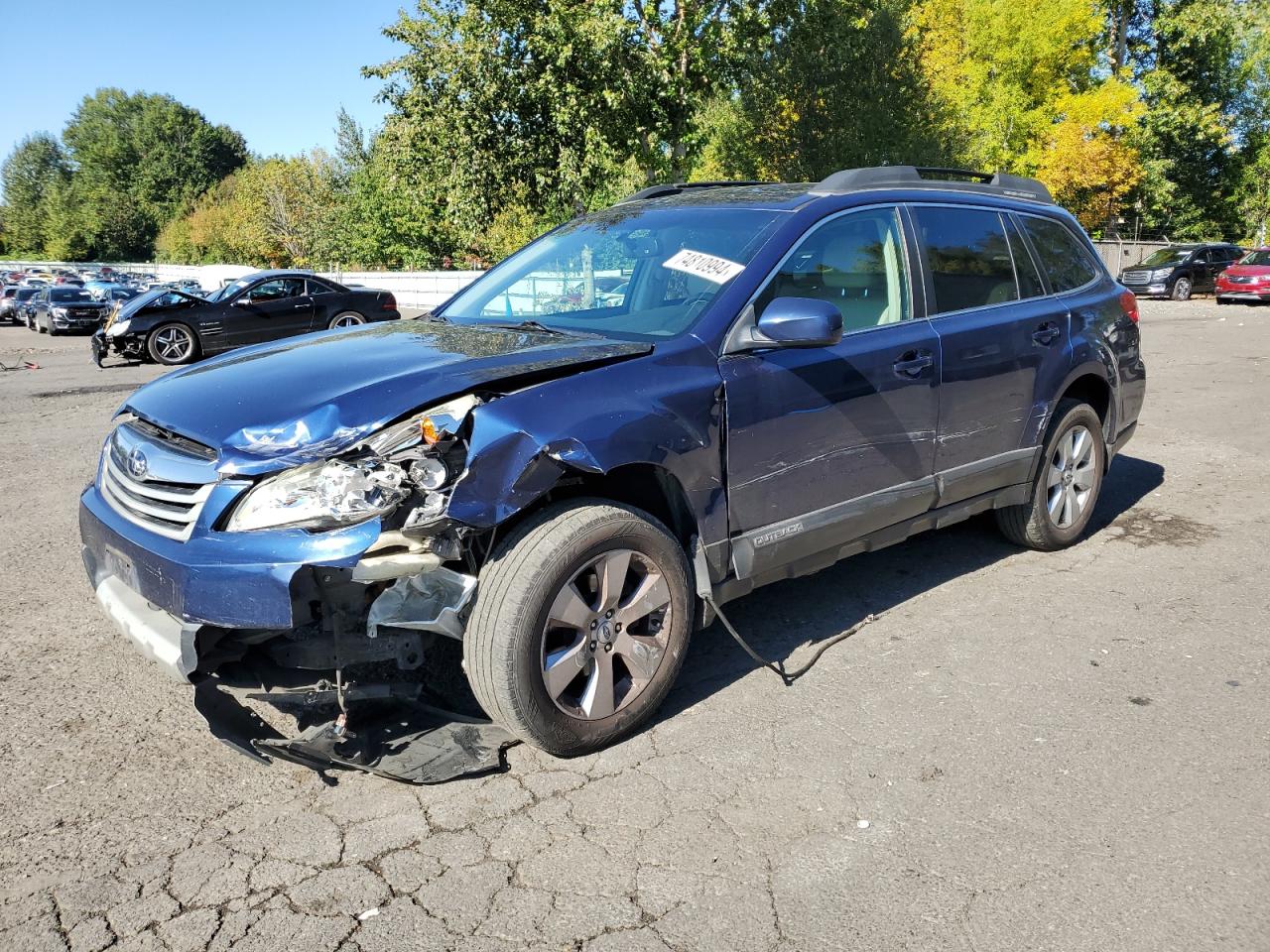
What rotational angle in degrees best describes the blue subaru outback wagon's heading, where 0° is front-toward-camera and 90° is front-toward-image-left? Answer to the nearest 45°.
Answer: approximately 45°

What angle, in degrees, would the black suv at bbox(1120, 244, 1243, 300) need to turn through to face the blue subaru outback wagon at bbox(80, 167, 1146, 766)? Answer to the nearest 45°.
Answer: approximately 45° to its left

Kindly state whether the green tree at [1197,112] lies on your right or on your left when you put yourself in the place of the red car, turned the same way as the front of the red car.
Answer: on your right

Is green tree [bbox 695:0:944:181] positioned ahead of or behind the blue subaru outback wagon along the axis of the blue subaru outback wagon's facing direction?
behind

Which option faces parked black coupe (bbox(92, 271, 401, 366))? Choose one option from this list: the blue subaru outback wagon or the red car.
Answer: the red car

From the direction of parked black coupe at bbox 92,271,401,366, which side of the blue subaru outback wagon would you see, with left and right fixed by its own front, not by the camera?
right

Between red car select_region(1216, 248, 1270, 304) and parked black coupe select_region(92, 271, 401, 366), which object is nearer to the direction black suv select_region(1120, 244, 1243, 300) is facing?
the parked black coupe

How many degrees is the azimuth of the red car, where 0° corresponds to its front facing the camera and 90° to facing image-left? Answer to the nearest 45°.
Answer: approximately 45°

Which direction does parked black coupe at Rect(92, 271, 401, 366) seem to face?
to the viewer's left

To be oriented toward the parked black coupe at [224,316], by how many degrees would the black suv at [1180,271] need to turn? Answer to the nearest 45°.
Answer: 0° — it already faces it

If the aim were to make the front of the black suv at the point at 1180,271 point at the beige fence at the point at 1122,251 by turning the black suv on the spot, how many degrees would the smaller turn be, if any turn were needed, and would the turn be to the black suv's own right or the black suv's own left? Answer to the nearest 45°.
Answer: approximately 135° to the black suv's own right

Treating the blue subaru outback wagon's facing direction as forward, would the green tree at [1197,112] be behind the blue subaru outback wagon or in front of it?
behind

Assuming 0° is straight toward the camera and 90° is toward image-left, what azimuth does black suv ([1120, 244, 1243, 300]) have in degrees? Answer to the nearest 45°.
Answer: approximately 45°
